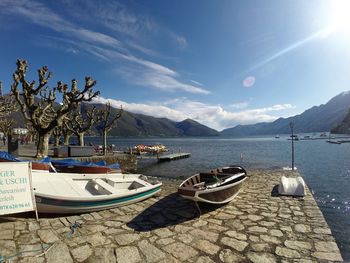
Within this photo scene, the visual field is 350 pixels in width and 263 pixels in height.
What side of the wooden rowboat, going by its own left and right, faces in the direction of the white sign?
back

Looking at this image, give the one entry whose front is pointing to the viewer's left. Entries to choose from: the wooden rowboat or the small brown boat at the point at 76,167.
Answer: the small brown boat

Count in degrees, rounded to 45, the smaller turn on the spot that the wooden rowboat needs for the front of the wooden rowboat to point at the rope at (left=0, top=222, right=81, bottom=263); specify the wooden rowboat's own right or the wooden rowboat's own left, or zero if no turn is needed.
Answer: approximately 180°

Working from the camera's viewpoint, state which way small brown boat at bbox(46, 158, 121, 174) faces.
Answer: facing to the left of the viewer

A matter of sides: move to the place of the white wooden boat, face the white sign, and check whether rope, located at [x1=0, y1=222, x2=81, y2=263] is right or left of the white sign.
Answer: left

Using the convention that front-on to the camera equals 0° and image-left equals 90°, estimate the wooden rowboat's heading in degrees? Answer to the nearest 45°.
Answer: approximately 225°

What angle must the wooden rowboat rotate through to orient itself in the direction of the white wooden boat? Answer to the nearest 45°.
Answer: approximately 135° to its left

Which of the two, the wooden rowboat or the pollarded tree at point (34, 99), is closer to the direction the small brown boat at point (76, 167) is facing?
the pollarded tree
